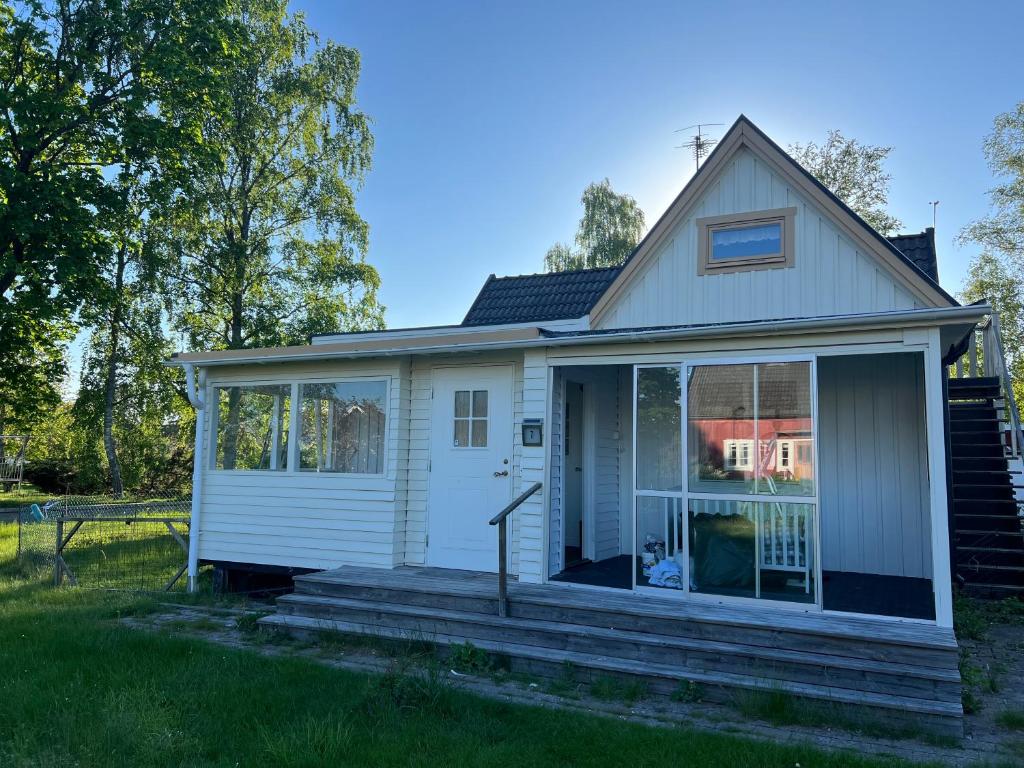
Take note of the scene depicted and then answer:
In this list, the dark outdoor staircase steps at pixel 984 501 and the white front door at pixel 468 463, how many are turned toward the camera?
2

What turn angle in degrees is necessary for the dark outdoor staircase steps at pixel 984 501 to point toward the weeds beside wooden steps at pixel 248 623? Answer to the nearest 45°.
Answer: approximately 45° to its right

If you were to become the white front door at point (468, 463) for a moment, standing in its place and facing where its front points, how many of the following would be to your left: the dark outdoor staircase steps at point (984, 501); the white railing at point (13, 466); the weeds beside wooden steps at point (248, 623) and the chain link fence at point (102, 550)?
1

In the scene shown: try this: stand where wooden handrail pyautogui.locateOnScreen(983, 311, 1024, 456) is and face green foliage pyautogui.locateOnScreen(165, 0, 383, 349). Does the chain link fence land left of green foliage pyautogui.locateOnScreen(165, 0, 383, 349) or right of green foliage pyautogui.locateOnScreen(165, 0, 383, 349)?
left

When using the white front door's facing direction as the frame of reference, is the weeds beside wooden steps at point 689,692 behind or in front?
in front

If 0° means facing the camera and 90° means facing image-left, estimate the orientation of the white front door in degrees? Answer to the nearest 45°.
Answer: approximately 0°

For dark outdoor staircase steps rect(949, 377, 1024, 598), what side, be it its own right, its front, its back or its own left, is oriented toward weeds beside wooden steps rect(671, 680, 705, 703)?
front

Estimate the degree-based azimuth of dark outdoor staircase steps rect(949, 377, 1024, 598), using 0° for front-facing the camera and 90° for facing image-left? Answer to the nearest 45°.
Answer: approximately 0°

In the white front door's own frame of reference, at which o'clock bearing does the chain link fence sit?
The chain link fence is roughly at 4 o'clock from the white front door.

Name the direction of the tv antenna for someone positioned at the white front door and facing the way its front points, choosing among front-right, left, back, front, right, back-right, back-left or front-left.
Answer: back-left

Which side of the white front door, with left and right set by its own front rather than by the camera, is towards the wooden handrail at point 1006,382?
left
